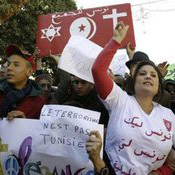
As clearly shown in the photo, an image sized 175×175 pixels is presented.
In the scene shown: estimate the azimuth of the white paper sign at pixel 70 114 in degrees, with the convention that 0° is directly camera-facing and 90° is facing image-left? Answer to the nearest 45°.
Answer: approximately 0°

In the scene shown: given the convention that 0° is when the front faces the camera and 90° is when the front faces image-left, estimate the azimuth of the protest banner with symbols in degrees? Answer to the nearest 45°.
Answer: approximately 0°

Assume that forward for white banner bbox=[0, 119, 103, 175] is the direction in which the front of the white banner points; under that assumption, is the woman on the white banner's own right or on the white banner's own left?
on the white banner's own left

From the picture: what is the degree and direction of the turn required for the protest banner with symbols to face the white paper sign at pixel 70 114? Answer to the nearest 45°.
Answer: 0° — it already faces it

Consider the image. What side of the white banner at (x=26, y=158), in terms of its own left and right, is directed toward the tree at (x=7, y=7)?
back
